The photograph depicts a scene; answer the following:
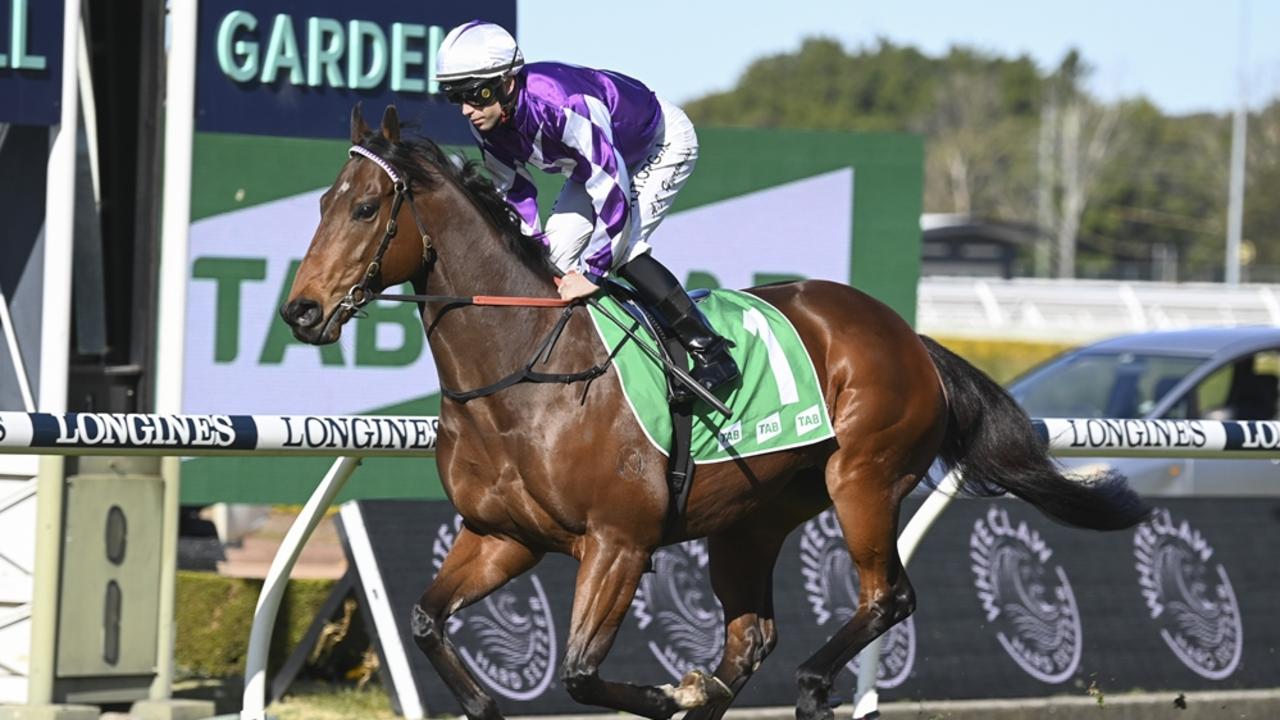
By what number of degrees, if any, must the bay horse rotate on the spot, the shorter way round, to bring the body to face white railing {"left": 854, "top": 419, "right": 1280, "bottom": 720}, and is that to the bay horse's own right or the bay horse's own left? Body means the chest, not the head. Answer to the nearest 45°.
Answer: approximately 135° to the bay horse's own right

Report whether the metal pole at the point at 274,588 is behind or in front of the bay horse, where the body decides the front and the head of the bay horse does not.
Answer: in front

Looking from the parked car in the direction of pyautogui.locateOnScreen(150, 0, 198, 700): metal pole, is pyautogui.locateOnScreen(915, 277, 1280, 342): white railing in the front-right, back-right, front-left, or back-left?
back-right

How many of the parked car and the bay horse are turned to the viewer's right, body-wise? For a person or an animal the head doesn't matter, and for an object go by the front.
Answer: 0

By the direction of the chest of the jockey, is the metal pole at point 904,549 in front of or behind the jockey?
behind

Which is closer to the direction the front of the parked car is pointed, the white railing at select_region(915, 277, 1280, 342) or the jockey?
the jockey

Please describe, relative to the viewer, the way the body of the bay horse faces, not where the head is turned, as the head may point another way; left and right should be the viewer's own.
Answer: facing to the left of the viewer

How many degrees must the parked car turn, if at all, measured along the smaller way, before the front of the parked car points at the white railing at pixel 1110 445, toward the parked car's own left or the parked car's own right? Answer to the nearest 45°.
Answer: approximately 45° to the parked car's own left

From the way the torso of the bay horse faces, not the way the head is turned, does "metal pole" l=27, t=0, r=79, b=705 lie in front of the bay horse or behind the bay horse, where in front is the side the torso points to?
in front

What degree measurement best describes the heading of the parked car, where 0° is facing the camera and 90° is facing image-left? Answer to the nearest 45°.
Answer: approximately 45°

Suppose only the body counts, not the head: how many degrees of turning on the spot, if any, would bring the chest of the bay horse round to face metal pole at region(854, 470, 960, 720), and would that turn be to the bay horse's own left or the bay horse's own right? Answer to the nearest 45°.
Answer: approximately 135° to the bay horse's own right
